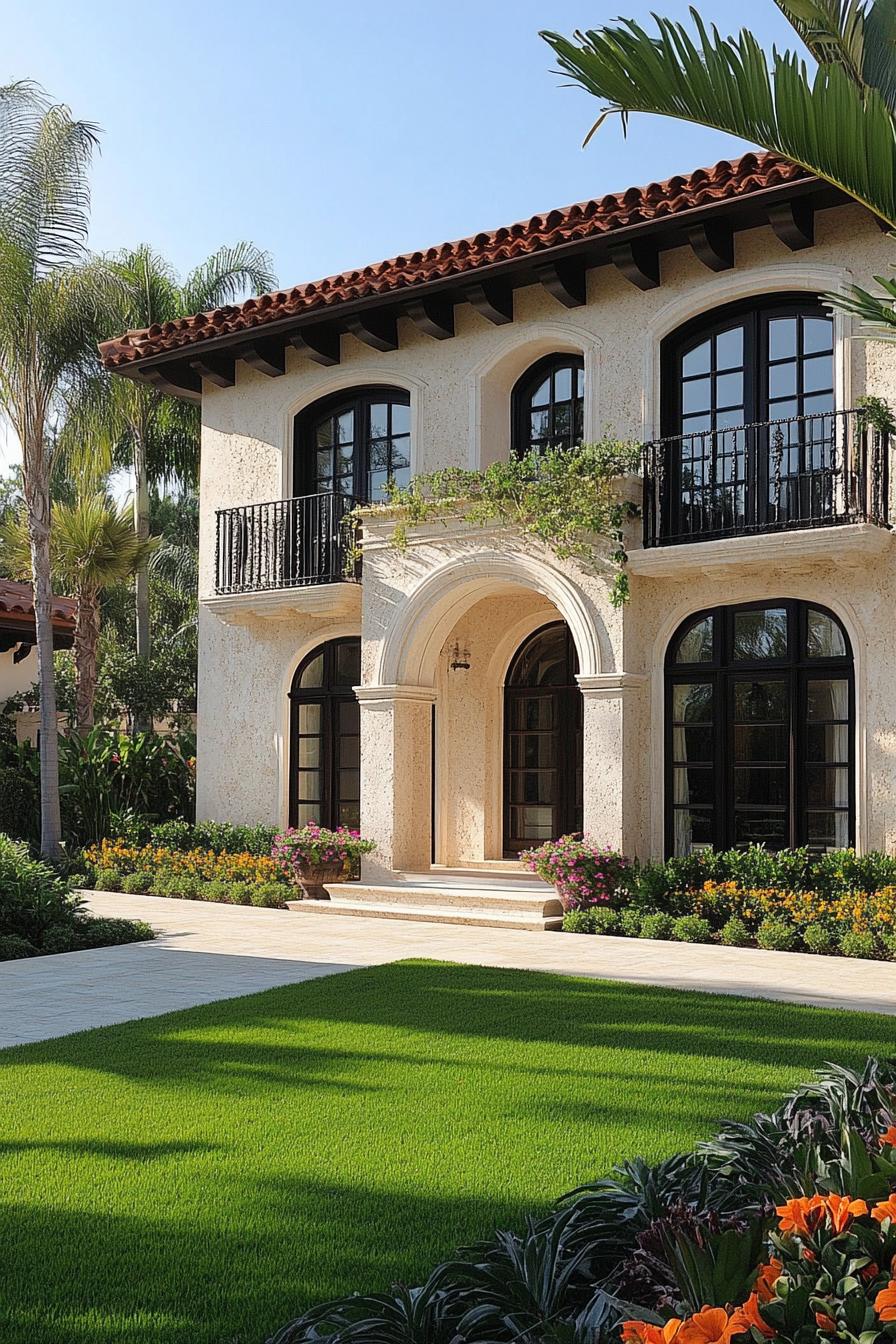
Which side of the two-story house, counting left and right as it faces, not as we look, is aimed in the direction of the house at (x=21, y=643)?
right

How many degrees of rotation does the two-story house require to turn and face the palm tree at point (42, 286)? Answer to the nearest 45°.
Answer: approximately 45° to its right

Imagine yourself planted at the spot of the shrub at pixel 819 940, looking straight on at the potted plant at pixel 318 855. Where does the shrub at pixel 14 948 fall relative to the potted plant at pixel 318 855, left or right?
left

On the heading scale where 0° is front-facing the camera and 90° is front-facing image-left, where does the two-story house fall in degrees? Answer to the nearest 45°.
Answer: approximately 45°

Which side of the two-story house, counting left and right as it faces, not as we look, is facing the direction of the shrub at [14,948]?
front

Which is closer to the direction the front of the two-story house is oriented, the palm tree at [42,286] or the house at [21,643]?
the palm tree

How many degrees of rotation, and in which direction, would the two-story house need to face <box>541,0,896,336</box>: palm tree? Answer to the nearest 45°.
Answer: approximately 45° to its left
